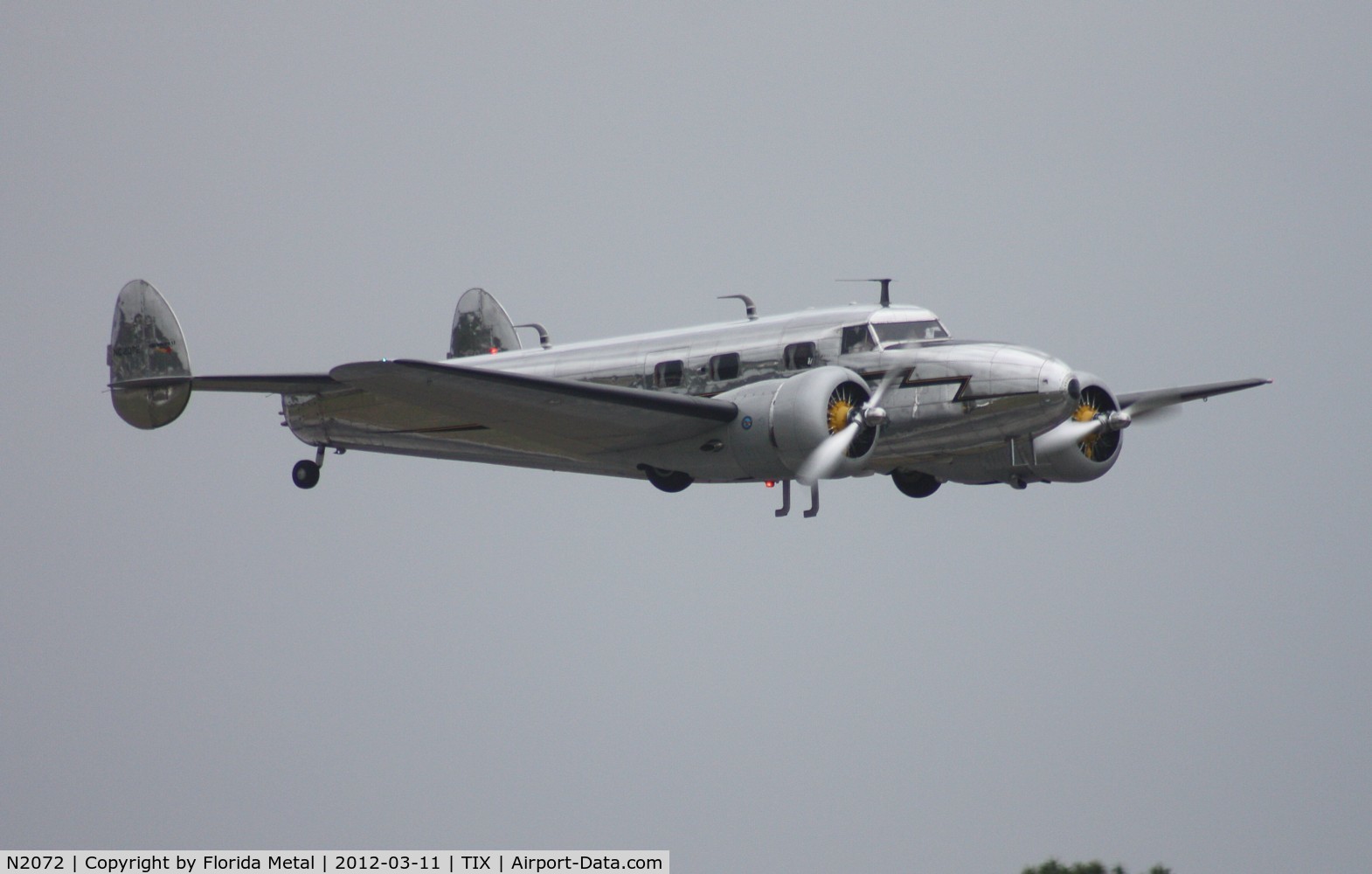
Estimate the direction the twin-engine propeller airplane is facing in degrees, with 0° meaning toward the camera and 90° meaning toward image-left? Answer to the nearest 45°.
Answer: approximately 315°
